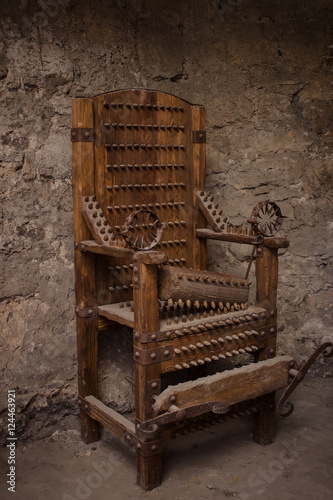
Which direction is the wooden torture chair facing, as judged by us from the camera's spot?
facing the viewer and to the right of the viewer
